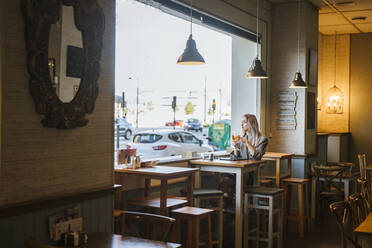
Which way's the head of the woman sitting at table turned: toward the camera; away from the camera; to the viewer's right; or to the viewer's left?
to the viewer's left

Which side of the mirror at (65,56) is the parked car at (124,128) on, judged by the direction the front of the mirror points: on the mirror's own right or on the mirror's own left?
on the mirror's own left

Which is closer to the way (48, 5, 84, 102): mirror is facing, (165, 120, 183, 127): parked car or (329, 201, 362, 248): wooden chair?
the wooden chair

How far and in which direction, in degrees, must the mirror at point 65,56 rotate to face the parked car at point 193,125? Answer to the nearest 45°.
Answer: approximately 90° to its left

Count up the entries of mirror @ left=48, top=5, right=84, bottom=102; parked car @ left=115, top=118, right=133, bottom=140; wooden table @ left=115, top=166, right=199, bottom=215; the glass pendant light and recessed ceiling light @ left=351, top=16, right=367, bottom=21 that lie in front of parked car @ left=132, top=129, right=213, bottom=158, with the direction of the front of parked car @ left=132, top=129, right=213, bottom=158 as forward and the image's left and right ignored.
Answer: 2

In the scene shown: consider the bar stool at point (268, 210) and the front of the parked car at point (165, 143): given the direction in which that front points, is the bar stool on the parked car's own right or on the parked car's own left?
on the parked car's own right
